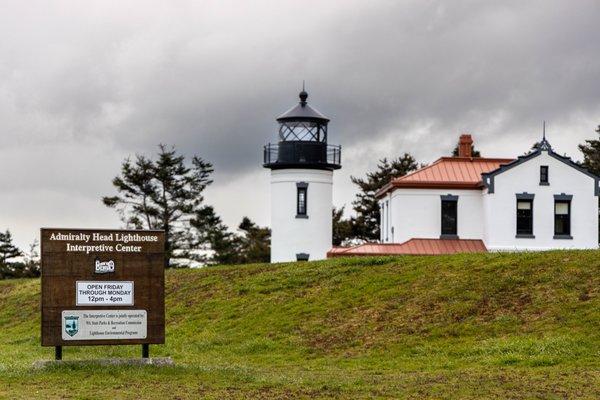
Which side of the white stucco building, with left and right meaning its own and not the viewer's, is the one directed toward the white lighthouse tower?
right

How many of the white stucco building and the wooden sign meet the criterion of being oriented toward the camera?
2

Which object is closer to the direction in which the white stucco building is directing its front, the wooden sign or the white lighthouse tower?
the wooden sign

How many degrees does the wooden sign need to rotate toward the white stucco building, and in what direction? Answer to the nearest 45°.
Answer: approximately 135° to its left

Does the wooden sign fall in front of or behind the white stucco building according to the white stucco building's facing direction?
in front

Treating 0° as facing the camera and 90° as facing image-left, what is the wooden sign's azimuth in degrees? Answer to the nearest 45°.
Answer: approximately 0°
